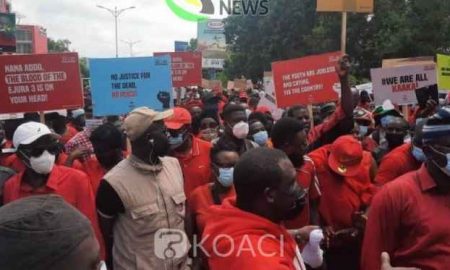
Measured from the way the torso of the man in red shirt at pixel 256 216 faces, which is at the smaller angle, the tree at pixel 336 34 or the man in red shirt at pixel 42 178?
the tree

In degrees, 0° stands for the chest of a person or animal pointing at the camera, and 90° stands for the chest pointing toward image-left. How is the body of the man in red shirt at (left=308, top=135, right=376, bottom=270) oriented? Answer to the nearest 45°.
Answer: approximately 0°

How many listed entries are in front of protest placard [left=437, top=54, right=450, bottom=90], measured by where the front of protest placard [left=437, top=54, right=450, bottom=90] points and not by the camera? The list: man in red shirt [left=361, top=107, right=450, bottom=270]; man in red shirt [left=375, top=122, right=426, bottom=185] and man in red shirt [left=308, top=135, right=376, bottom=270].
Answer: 3

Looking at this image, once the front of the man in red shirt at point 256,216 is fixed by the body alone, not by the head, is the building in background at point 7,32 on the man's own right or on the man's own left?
on the man's own left

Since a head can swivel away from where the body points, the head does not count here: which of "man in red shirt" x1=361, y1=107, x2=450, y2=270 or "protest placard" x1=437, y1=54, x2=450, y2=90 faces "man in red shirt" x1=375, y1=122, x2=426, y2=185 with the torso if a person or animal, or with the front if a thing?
the protest placard

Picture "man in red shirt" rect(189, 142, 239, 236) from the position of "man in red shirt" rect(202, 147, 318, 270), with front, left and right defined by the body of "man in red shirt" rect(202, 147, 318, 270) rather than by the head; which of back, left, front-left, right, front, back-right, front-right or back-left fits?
left

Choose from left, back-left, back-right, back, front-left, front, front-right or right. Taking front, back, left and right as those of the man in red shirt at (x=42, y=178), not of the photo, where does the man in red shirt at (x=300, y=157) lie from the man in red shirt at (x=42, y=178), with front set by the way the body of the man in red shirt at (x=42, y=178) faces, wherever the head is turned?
left
